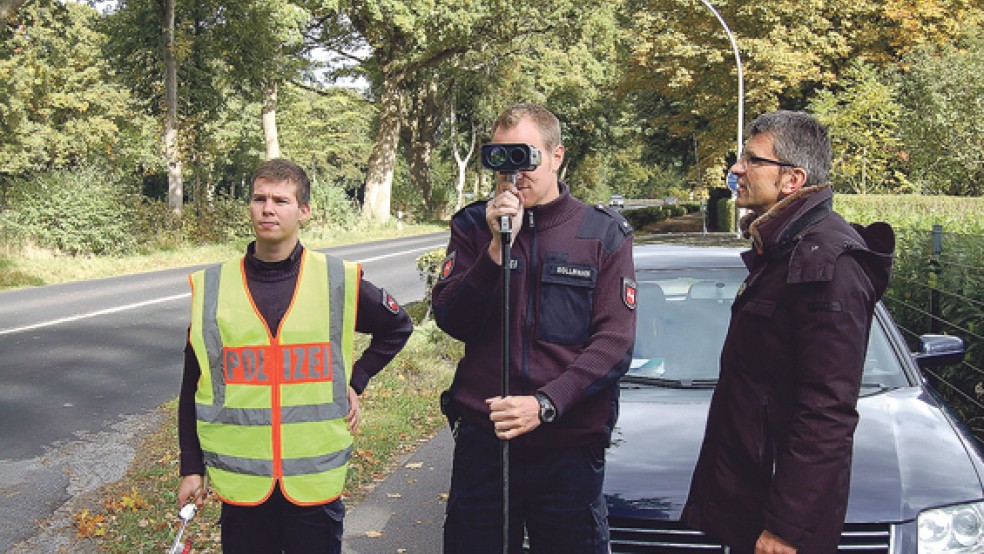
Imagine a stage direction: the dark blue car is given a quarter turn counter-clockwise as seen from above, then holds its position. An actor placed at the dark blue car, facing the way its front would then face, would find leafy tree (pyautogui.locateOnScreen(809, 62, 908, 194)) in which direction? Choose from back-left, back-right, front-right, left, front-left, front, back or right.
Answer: left

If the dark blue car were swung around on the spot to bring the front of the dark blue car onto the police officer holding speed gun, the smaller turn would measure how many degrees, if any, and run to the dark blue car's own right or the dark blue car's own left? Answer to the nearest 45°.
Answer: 0° — it already faces them

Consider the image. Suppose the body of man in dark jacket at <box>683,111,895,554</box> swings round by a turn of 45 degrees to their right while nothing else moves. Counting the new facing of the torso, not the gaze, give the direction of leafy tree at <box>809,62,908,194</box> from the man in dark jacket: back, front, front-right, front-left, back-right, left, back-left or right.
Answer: front-right

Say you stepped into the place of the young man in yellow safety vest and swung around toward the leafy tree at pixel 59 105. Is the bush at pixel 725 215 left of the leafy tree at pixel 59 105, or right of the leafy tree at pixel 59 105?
right

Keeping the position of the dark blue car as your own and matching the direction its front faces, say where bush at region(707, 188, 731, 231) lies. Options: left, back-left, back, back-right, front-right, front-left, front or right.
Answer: back

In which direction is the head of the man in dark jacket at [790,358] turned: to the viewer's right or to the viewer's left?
to the viewer's left

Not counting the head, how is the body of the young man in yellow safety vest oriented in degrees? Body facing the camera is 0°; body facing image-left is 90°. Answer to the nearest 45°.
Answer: approximately 0°

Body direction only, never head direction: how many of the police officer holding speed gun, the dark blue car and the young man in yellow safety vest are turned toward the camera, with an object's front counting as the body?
3

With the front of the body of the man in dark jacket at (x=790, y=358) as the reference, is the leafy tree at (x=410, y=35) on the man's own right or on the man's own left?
on the man's own right

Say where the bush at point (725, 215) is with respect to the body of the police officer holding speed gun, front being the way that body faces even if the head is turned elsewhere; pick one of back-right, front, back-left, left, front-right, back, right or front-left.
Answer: back

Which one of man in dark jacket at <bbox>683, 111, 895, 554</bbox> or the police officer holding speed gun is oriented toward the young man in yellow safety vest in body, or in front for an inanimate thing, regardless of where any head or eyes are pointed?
the man in dark jacket

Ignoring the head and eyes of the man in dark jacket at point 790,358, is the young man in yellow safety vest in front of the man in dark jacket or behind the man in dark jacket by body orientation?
in front
